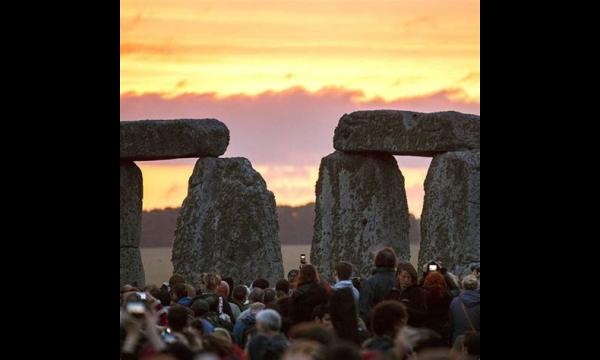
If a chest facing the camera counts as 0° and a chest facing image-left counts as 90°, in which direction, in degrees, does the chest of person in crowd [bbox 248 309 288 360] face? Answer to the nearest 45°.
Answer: approximately 180°

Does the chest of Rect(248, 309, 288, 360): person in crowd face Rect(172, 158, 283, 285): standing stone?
yes

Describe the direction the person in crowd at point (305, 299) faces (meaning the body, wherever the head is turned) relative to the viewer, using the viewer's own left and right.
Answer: facing away from the viewer

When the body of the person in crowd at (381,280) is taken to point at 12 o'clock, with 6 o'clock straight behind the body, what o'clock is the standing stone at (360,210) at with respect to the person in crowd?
The standing stone is roughly at 12 o'clock from the person in crowd.

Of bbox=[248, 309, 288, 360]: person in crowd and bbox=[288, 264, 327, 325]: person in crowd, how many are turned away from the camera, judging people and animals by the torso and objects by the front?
2

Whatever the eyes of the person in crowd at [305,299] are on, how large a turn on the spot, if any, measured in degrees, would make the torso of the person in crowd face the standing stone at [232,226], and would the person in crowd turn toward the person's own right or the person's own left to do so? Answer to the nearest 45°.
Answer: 0° — they already face it

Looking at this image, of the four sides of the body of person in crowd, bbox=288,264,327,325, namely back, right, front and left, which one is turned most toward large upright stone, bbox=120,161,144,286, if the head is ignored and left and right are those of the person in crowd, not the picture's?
front

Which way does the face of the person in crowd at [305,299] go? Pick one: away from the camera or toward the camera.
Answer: away from the camera

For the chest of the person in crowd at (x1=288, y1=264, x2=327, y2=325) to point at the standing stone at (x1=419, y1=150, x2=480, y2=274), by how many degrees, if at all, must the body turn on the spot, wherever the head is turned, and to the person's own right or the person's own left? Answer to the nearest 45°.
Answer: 0° — they already face it

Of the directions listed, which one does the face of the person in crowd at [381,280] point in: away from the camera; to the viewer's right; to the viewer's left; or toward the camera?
away from the camera

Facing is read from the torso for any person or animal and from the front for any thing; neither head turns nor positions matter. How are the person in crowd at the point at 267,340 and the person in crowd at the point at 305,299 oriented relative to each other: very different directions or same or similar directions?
same or similar directions

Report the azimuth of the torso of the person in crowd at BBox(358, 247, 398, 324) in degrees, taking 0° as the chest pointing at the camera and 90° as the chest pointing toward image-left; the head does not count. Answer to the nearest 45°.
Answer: approximately 180°
